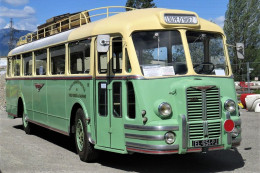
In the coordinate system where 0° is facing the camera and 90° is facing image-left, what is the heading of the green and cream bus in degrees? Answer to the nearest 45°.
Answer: approximately 315°
